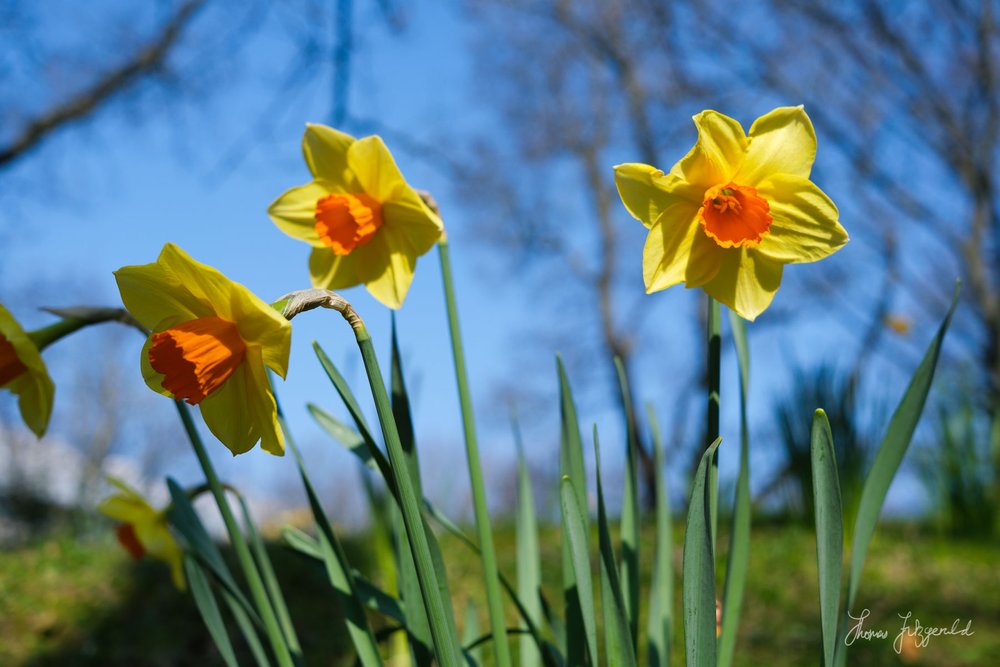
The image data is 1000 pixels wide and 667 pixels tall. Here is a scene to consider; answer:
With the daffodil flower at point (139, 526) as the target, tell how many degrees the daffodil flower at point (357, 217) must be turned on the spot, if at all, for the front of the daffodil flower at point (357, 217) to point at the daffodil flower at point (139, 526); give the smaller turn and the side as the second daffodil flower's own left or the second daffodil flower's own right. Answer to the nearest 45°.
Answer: approximately 90° to the second daffodil flower's own right

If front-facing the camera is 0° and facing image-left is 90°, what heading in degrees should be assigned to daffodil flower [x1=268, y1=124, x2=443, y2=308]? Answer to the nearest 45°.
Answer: approximately 45°
